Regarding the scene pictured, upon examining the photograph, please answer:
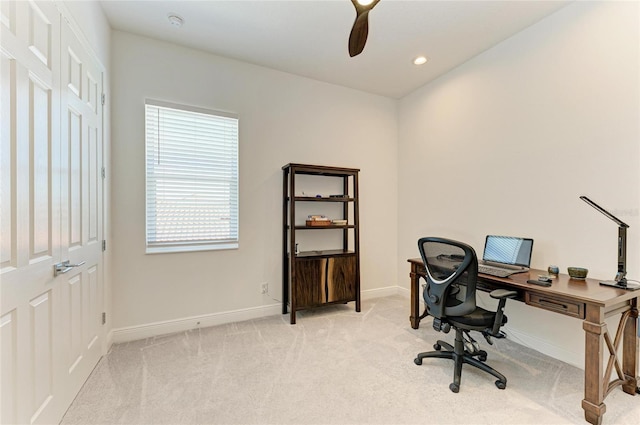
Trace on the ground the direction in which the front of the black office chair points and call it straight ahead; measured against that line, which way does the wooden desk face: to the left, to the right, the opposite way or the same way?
the opposite way

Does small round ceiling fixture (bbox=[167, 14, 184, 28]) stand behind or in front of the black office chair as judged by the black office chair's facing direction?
behind

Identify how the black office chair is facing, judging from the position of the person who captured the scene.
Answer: facing away from the viewer and to the right of the viewer

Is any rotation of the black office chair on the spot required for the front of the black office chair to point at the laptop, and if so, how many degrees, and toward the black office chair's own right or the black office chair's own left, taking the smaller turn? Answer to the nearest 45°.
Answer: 0° — it already faces it

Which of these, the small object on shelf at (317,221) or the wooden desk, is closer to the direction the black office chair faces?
the wooden desk

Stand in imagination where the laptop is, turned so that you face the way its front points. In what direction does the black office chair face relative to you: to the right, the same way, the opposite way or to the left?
the opposite way
